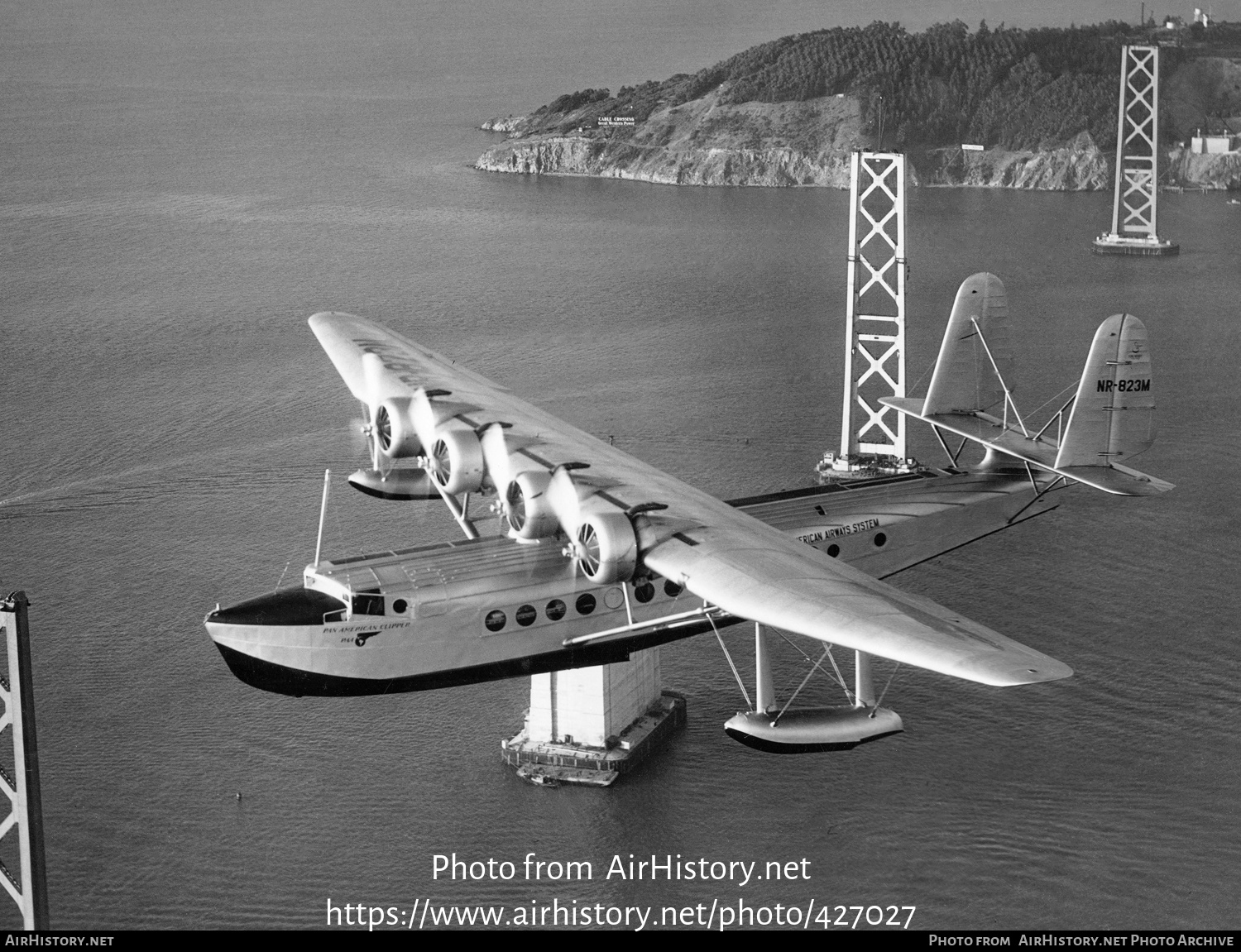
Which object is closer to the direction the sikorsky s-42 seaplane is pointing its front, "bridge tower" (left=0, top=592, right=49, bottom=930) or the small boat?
the bridge tower

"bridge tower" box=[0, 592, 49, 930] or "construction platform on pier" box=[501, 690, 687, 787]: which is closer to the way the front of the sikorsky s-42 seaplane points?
the bridge tower

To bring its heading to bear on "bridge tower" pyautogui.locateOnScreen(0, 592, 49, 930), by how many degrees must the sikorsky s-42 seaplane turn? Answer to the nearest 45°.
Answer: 0° — it already faces it

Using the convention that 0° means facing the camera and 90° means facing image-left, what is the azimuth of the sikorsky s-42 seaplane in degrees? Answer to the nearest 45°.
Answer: approximately 45°
